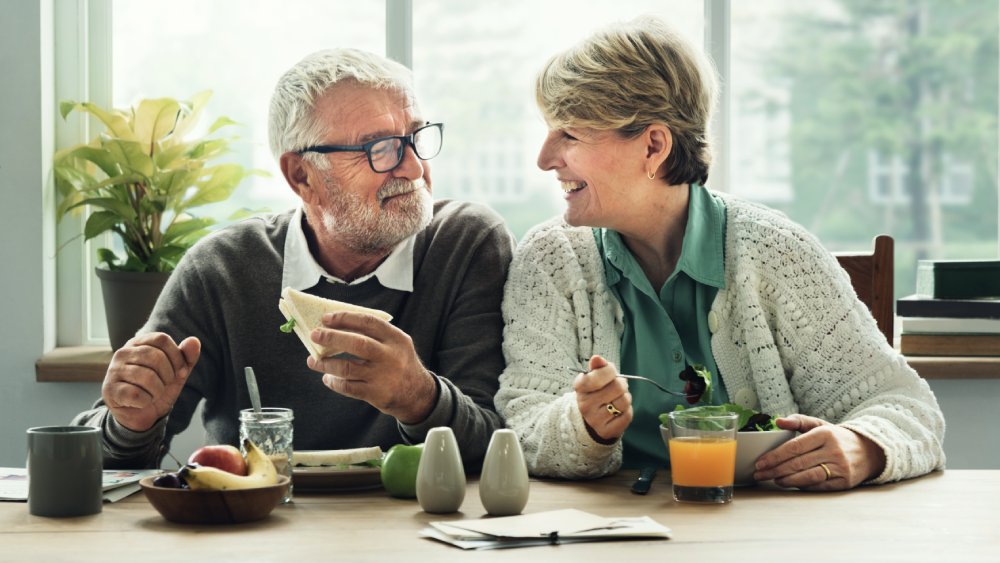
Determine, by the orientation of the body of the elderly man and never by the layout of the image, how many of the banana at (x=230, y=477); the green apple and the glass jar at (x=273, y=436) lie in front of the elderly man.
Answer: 3

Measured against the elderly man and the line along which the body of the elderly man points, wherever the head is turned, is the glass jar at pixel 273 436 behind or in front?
in front

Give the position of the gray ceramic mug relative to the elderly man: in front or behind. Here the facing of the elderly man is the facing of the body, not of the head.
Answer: in front

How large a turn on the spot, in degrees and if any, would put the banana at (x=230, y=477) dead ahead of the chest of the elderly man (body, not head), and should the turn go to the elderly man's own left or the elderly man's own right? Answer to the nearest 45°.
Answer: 0° — they already face it

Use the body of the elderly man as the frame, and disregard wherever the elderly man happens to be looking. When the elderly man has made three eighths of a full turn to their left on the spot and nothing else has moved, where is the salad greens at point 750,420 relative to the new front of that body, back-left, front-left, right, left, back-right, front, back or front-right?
right

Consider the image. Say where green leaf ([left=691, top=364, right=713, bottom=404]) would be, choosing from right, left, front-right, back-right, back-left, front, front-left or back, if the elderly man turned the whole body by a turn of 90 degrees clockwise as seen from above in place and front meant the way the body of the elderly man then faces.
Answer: back-left

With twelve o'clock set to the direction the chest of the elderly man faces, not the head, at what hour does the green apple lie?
The green apple is roughly at 12 o'clock from the elderly man.

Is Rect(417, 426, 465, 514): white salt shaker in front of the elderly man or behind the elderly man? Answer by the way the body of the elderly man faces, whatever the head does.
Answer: in front

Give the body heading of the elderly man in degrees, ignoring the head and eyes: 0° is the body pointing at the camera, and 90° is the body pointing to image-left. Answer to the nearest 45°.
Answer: approximately 0°

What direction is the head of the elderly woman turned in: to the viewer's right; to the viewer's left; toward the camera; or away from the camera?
to the viewer's left
